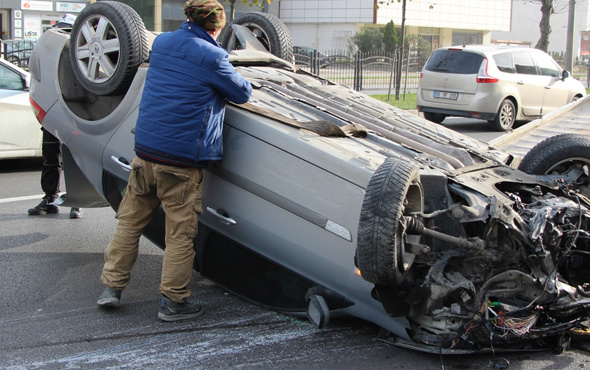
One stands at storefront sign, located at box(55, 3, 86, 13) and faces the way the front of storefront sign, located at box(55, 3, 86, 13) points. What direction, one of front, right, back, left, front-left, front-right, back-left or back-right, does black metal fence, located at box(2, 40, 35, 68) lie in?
front

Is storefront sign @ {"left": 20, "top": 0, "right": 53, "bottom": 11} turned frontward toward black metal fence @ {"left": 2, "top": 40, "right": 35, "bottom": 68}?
yes

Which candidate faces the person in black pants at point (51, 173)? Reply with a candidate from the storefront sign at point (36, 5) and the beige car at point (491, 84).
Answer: the storefront sign

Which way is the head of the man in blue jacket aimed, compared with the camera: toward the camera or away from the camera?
away from the camera

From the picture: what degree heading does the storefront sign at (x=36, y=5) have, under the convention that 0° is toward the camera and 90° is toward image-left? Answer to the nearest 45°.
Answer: approximately 0°

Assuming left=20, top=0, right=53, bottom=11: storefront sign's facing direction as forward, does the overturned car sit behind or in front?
in front

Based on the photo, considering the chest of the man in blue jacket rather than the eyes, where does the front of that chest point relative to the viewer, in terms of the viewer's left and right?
facing away from the viewer and to the right of the viewer

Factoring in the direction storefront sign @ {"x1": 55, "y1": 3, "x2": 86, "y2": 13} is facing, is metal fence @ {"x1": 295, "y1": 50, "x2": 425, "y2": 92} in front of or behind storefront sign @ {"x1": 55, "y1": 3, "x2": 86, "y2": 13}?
in front

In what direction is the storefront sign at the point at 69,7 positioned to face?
toward the camera

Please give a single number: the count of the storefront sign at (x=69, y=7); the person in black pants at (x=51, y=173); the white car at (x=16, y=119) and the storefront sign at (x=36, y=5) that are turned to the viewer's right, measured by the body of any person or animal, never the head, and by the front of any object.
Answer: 1

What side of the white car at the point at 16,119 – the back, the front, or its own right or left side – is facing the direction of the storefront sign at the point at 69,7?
left
